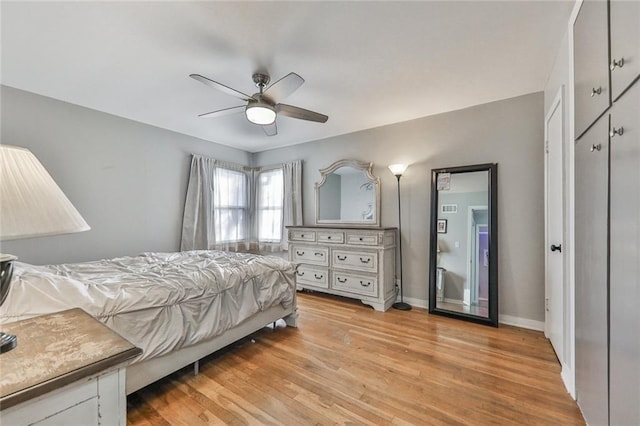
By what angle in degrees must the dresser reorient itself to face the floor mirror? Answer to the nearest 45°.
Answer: approximately 135° to its left

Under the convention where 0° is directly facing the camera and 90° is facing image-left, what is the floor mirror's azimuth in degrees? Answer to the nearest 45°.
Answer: approximately 45°

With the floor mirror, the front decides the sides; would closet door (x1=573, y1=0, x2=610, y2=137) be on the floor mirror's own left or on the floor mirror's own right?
on the floor mirror's own left

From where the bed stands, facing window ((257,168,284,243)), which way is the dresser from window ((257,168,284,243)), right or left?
right

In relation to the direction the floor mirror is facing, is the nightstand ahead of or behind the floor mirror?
ahead

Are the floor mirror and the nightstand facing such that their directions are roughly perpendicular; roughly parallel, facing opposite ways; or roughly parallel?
roughly perpendicular

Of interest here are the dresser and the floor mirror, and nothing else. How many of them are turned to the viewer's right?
0

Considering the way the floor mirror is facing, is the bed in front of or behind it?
in front

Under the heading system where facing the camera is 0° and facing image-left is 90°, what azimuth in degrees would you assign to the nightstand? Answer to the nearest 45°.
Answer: approximately 225°
